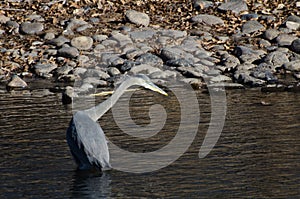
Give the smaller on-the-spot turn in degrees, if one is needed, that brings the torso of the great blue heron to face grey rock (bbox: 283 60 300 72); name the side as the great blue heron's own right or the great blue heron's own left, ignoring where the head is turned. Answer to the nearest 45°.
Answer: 0° — it already faces it

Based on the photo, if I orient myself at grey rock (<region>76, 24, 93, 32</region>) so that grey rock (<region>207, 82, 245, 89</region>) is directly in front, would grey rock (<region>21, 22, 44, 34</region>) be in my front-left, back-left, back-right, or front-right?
back-right

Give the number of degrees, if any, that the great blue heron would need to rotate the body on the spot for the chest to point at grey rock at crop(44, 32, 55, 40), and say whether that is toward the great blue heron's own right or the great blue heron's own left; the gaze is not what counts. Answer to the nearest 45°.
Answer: approximately 45° to the great blue heron's own left

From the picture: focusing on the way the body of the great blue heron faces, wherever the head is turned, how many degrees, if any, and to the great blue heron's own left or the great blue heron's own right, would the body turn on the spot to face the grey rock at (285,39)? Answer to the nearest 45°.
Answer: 0° — it already faces it

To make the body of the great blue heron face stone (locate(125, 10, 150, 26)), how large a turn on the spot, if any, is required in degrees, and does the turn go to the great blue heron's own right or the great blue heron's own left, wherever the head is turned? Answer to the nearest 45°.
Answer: approximately 45° to the great blue heron's own left

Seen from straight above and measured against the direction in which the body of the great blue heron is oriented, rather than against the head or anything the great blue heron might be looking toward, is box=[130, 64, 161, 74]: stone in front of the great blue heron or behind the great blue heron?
in front

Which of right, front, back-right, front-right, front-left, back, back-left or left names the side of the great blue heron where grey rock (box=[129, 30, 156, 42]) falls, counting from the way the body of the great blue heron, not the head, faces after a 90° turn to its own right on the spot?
back-left

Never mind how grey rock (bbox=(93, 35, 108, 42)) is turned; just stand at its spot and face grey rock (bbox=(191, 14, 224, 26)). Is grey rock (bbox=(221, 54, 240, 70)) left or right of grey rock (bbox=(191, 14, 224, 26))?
right

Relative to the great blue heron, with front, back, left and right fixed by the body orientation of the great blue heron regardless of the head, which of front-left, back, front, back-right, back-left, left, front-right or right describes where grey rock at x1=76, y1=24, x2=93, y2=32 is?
front-left

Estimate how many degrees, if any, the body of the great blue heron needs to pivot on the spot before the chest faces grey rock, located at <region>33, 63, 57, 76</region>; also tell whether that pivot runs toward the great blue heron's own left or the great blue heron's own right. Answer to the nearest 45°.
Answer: approximately 45° to the great blue heron's own left

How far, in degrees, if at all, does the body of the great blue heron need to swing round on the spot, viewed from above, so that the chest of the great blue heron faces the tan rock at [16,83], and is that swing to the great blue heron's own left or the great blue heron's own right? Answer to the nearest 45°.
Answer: approximately 45° to the great blue heron's own left

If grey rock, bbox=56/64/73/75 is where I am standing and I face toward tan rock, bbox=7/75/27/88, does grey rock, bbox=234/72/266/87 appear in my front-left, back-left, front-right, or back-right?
back-left

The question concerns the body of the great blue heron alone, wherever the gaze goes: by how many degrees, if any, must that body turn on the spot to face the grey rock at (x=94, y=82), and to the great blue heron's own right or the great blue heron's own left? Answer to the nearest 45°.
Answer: approximately 45° to the great blue heron's own left

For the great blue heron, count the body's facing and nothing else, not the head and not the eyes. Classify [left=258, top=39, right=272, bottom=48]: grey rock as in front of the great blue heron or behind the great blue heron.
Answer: in front

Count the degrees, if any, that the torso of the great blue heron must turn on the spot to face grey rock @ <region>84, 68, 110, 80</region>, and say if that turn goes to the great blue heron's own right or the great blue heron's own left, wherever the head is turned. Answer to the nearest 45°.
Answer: approximately 45° to the great blue heron's own left

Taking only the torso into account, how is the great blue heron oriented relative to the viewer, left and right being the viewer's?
facing away from the viewer and to the right of the viewer
